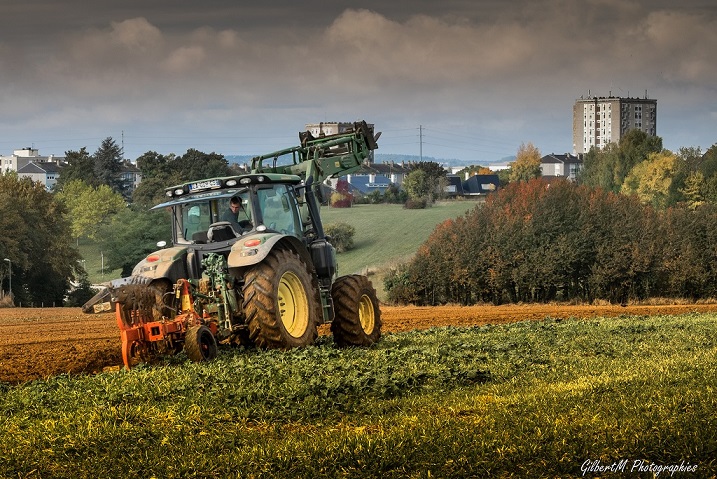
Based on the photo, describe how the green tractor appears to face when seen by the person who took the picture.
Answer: facing away from the viewer and to the right of the viewer
